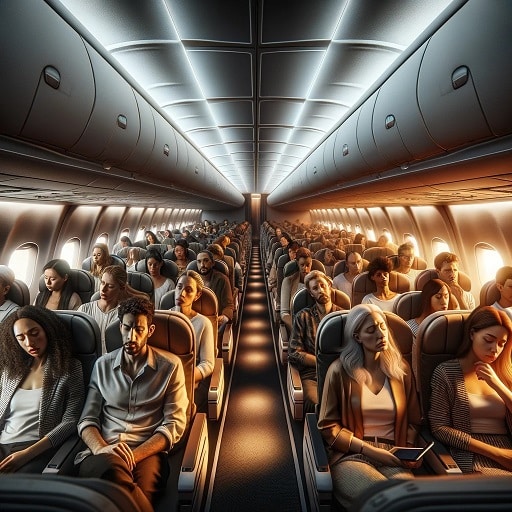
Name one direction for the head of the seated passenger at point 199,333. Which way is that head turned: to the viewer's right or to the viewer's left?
to the viewer's left

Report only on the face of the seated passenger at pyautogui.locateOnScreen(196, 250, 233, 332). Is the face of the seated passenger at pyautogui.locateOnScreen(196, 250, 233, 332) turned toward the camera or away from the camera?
toward the camera

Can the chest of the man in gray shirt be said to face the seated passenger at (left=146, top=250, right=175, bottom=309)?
no

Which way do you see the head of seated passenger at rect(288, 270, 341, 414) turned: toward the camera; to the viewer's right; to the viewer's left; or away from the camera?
toward the camera

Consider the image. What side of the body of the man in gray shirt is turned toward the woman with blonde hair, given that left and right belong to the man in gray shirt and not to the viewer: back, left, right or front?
left

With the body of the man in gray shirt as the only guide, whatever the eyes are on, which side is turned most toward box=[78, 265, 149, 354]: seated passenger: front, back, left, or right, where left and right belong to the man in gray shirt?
back

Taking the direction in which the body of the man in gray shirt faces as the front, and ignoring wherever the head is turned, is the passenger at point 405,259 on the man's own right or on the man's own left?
on the man's own left

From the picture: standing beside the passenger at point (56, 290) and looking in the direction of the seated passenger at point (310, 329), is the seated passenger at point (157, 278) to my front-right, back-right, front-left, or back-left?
front-left

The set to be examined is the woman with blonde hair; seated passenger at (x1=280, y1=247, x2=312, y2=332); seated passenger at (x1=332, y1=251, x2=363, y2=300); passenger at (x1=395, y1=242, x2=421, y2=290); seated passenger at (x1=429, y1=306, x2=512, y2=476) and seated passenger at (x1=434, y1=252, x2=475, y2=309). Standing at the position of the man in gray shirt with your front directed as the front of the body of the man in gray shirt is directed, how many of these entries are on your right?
0

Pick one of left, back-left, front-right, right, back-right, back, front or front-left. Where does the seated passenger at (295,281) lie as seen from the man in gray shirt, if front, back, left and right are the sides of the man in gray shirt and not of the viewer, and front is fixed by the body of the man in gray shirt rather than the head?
back-left

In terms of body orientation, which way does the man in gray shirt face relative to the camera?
toward the camera

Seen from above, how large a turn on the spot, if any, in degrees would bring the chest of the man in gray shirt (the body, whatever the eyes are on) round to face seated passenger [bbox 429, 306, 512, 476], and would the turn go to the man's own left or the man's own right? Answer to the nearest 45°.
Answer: approximately 90° to the man's own left

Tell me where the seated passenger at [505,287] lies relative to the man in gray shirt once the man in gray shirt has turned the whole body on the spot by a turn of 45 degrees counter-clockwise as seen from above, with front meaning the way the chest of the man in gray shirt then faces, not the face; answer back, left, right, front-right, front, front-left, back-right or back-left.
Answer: front-left

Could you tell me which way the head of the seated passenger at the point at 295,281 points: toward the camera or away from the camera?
toward the camera

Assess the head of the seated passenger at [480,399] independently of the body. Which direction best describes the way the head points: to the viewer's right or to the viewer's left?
to the viewer's left

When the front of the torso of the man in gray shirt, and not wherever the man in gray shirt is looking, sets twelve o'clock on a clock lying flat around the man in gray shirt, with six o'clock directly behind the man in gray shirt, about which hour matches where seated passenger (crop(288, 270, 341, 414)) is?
The seated passenger is roughly at 8 o'clock from the man in gray shirt.

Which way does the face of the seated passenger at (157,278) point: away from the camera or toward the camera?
toward the camera

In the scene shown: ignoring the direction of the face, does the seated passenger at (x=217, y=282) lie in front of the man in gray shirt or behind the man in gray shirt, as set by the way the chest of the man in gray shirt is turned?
behind

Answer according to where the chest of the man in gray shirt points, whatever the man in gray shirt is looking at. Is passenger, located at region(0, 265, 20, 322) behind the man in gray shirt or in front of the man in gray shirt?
behind

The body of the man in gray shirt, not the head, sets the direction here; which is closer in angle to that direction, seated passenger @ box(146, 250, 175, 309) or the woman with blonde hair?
the woman with blonde hair
